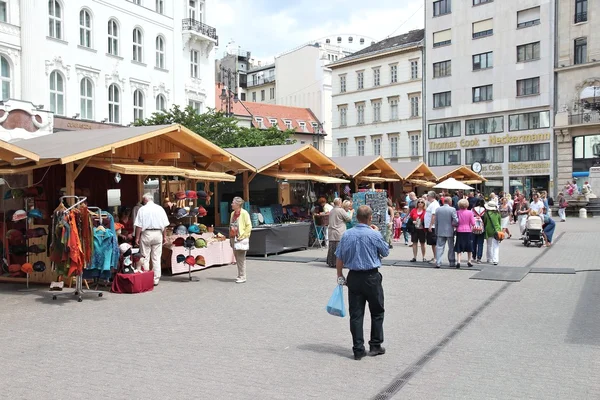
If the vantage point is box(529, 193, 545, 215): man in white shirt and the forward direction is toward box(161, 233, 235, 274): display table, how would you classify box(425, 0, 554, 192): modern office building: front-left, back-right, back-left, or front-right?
back-right

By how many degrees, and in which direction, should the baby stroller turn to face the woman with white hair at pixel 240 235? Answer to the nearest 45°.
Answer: approximately 45° to its right

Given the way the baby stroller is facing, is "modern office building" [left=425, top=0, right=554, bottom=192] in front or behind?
behind

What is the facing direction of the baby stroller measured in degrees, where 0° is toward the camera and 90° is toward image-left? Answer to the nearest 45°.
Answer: approximately 0°

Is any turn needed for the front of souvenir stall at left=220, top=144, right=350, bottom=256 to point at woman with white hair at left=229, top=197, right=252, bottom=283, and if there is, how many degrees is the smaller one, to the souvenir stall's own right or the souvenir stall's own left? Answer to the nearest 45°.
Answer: approximately 45° to the souvenir stall's own right

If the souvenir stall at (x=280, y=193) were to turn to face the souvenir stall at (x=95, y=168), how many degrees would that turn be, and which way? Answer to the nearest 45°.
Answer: approximately 90° to its right

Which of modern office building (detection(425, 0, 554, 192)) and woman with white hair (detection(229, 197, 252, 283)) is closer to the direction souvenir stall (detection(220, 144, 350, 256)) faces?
the woman with white hair
